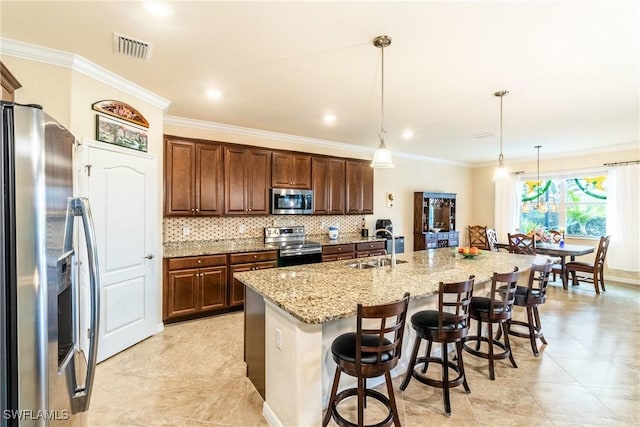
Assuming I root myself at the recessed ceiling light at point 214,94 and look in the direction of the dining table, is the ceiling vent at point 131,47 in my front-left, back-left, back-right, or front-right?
back-right

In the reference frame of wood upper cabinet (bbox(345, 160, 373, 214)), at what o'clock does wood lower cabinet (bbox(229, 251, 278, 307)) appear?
The wood lower cabinet is roughly at 3 o'clock from the wood upper cabinet.

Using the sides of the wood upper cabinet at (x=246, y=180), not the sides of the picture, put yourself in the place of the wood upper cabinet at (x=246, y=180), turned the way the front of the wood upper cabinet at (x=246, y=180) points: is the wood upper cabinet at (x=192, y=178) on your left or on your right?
on your right

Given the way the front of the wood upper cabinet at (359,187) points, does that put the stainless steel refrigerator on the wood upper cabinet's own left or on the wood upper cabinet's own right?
on the wood upper cabinet's own right

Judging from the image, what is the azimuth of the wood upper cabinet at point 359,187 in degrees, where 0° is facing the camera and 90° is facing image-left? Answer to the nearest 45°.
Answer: approximately 315°

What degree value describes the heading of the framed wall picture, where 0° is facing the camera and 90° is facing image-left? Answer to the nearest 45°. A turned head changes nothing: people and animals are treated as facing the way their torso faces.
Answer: approximately 315°

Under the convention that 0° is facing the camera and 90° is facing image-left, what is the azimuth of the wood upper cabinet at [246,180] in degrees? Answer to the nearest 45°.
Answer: approximately 0°

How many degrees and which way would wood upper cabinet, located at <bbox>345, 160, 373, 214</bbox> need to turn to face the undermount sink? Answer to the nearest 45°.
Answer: approximately 45° to its right

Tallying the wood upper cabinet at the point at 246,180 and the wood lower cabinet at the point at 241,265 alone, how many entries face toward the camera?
2

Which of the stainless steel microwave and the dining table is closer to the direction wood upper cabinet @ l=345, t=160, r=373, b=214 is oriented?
the dining table

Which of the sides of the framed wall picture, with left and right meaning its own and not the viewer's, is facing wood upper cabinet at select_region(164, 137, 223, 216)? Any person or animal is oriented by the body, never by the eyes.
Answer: left

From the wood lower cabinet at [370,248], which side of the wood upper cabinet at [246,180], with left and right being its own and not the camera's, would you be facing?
left
